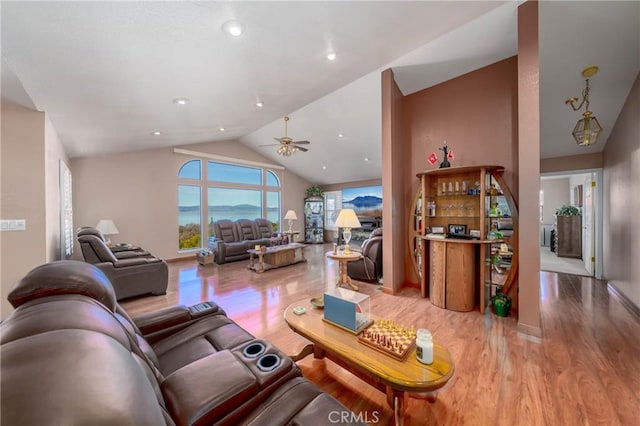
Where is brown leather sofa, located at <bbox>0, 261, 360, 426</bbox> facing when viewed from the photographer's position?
facing away from the viewer and to the right of the viewer

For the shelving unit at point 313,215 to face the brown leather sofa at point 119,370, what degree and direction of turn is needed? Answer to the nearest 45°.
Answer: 0° — it already faces it

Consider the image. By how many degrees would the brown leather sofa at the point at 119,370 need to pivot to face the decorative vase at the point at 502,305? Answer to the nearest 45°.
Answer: approximately 45° to its right

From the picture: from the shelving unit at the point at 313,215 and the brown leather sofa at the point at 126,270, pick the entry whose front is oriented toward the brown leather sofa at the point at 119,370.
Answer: the shelving unit

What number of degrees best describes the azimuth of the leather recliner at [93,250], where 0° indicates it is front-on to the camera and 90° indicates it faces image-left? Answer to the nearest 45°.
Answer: approximately 270°

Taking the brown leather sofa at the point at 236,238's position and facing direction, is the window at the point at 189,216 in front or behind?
behind

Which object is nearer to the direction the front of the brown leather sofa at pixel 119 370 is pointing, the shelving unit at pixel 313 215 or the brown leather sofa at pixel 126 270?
the shelving unit

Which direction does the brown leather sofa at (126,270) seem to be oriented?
to the viewer's right

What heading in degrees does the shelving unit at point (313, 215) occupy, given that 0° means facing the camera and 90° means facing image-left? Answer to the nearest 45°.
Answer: approximately 0°
